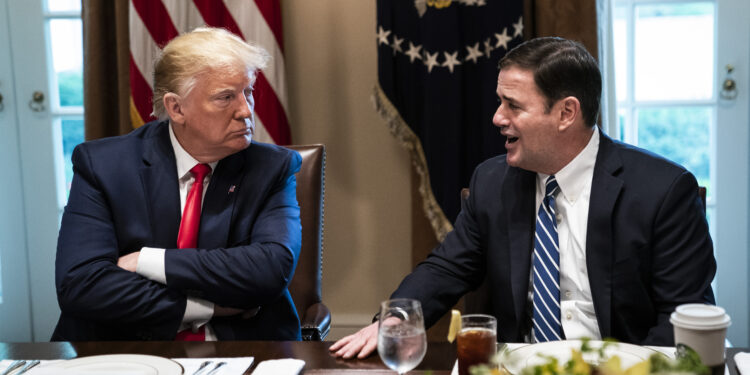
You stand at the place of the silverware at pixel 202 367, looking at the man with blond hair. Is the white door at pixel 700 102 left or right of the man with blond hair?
right

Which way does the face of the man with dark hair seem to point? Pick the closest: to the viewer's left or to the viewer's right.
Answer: to the viewer's left

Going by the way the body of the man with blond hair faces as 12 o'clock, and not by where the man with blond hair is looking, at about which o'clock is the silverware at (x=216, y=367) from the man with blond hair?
The silverware is roughly at 12 o'clock from the man with blond hair.

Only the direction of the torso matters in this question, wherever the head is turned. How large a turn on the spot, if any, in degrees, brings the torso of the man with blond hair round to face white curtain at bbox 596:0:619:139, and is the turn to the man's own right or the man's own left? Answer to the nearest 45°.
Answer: approximately 135° to the man's own left

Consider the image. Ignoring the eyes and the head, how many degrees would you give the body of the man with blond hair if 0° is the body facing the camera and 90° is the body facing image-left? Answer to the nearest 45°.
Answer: approximately 0°

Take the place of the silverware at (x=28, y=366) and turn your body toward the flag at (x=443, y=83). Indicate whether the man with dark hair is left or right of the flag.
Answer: right

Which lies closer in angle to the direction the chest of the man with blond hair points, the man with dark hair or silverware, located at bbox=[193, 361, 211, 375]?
the silverware

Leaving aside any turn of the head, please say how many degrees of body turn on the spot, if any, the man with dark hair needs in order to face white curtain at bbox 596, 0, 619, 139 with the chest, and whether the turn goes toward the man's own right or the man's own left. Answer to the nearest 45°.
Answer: approximately 135° to the man's own right

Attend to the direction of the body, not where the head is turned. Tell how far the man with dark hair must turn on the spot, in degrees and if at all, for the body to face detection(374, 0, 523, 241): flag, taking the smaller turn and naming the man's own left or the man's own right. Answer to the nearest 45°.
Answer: approximately 135° to the man's own right
